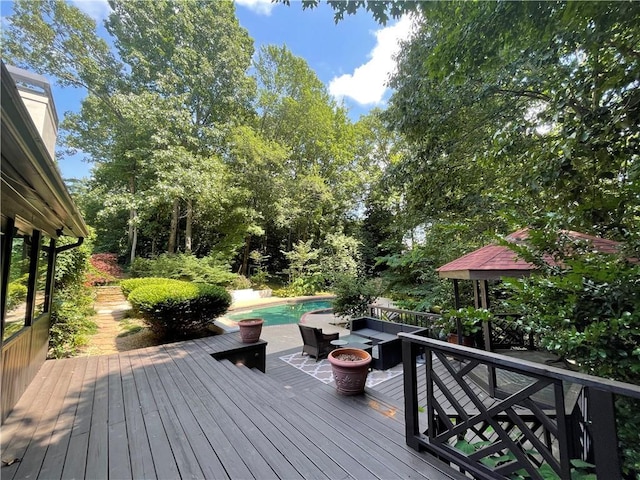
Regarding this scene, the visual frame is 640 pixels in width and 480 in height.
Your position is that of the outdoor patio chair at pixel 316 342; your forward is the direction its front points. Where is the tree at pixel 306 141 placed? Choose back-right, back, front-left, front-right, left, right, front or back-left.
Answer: front-left

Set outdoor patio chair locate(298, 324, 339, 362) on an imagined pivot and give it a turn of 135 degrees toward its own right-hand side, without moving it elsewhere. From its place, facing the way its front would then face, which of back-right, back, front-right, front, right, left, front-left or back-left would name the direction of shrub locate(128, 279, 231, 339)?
right

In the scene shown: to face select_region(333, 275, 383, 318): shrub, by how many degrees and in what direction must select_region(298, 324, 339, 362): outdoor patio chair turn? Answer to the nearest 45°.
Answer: approximately 45° to its left

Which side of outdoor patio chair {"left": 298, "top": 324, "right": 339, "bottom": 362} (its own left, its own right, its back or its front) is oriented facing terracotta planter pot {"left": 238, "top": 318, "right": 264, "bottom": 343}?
back

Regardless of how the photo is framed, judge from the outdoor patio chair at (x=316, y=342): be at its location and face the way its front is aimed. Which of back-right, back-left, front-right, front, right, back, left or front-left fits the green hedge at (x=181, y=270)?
left

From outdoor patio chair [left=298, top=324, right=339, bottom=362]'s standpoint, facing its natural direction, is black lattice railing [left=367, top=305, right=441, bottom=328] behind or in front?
in front

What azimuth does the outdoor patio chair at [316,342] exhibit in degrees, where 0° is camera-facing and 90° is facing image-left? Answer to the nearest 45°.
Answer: approximately 225°
